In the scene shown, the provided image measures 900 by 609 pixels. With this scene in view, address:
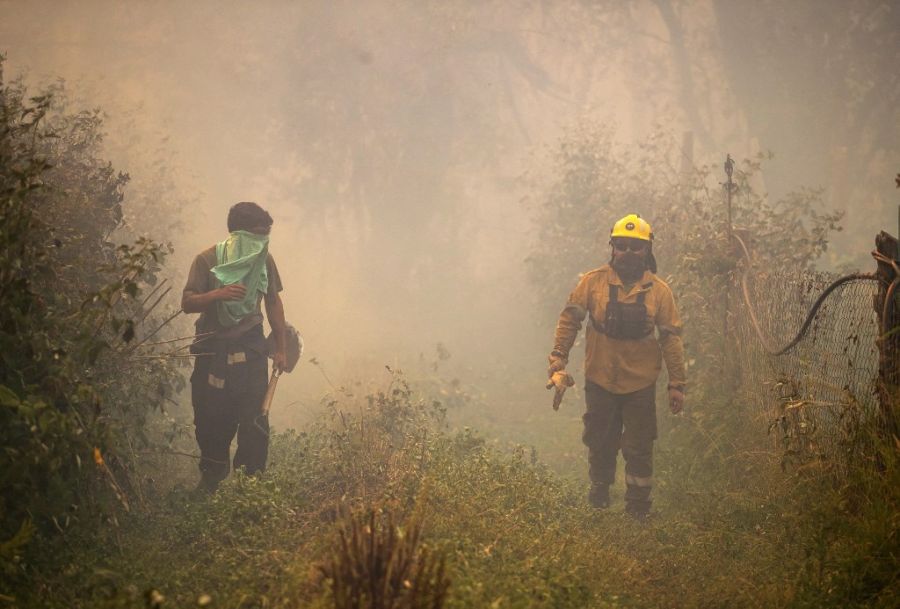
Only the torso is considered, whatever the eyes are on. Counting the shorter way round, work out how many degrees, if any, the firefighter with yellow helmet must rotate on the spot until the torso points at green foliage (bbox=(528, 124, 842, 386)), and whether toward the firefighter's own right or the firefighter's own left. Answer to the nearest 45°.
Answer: approximately 180°

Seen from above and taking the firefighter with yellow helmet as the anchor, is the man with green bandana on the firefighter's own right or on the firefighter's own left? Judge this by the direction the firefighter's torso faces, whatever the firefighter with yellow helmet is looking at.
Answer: on the firefighter's own right

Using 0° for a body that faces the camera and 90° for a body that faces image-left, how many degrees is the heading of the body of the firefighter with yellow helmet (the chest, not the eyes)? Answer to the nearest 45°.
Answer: approximately 0°

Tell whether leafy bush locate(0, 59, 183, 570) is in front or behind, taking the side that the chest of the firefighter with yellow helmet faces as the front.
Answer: in front

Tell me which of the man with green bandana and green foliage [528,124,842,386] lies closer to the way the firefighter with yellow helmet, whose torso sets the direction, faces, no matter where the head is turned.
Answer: the man with green bandana

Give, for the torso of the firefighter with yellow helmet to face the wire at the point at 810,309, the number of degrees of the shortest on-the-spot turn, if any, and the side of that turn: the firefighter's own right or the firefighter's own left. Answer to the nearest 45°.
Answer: approximately 45° to the firefighter's own left

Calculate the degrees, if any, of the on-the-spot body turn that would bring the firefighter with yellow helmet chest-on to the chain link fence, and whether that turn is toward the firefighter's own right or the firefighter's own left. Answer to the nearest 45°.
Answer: approximately 45° to the firefighter's own left

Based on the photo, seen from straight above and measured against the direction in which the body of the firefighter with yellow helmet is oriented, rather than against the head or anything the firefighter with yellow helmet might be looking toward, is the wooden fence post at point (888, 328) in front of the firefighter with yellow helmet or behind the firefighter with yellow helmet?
in front

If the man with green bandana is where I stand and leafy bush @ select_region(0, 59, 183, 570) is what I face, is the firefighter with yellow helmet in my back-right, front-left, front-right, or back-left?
back-left
